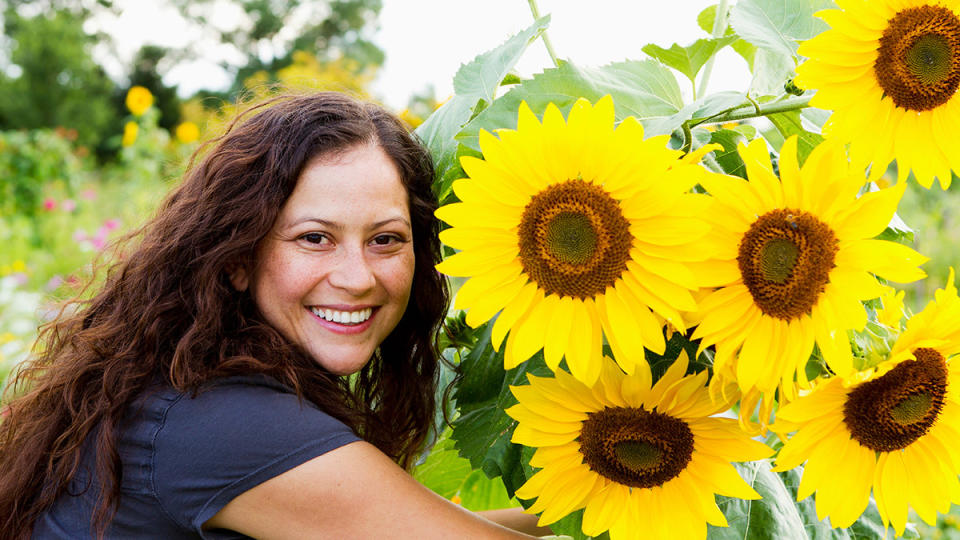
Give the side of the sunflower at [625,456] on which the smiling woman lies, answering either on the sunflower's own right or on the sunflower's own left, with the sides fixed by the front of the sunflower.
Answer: on the sunflower's own right

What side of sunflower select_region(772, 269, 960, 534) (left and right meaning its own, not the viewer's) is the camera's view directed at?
front

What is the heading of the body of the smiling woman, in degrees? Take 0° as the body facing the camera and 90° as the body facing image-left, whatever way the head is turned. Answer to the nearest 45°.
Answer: approximately 270°

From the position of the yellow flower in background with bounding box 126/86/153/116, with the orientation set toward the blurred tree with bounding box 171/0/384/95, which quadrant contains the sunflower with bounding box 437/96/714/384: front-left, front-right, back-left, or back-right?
back-right

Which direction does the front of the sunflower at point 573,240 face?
toward the camera

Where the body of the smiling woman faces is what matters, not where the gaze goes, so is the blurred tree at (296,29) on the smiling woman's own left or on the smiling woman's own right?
on the smiling woman's own left

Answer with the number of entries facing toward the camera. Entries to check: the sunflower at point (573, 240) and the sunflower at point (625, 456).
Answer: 2

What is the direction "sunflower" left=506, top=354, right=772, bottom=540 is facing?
toward the camera
